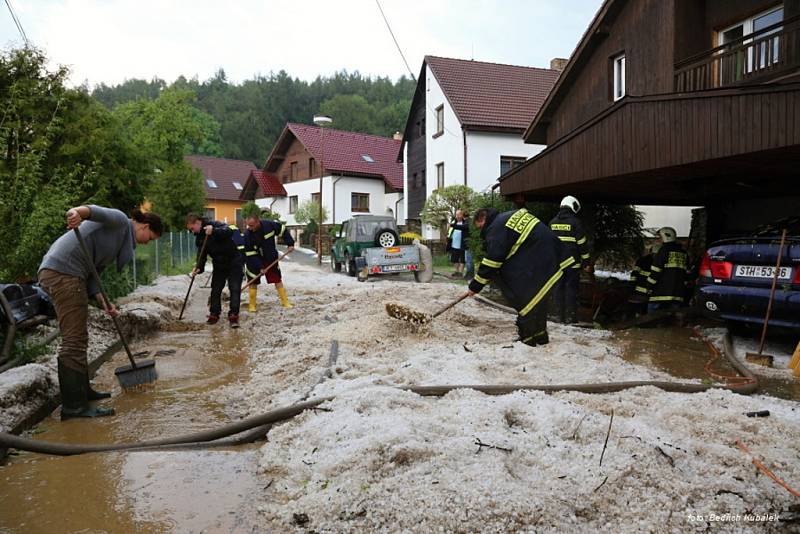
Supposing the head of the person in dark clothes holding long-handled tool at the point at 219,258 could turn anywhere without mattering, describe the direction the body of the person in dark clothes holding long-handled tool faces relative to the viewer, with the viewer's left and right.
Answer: facing the viewer and to the left of the viewer

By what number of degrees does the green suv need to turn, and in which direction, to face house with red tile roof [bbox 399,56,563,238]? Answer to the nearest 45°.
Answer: approximately 90° to its right

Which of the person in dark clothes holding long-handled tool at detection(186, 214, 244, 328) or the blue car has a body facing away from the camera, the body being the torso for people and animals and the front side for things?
the blue car

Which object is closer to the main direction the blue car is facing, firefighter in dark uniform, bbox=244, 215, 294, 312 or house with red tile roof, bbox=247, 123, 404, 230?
the house with red tile roof

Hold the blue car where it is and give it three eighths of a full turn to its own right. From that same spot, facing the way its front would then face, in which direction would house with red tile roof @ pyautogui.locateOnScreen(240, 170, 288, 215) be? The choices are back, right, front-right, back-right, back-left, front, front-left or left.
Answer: back

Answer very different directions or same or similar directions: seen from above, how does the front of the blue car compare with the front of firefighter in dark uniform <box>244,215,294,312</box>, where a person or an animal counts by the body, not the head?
very different directions

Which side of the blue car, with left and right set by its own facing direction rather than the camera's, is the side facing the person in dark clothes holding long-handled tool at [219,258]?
left

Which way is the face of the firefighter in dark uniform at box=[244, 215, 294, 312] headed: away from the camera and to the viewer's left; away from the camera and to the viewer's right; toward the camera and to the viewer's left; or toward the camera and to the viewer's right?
toward the camera and to the viewer's left

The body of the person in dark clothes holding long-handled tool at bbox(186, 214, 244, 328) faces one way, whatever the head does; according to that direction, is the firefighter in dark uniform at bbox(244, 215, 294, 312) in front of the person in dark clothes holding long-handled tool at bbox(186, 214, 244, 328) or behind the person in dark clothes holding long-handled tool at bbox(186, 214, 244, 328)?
behind

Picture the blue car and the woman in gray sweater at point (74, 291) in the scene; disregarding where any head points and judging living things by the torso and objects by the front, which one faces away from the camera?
the blue car

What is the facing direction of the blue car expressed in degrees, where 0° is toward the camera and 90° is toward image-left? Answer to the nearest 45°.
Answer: approximately 180°

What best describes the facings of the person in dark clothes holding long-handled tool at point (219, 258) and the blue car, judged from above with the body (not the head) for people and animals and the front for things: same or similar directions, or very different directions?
very different directions

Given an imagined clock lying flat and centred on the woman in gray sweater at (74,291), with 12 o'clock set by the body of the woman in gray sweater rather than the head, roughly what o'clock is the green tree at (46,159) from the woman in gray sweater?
The green tree is roughly at 9 o'clock from the woman in gray sweater.

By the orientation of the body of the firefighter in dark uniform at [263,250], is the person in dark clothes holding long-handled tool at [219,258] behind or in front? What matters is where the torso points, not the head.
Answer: in front

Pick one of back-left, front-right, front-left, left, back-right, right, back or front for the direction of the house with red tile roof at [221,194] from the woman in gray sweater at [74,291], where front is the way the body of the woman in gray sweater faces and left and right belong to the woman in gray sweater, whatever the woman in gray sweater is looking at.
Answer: left

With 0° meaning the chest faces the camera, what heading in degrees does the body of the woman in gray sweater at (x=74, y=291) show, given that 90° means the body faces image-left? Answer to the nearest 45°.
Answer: approximately 270°

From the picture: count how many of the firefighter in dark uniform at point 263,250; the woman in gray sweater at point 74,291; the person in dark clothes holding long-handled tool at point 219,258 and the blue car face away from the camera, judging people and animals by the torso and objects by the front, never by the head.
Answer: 1
